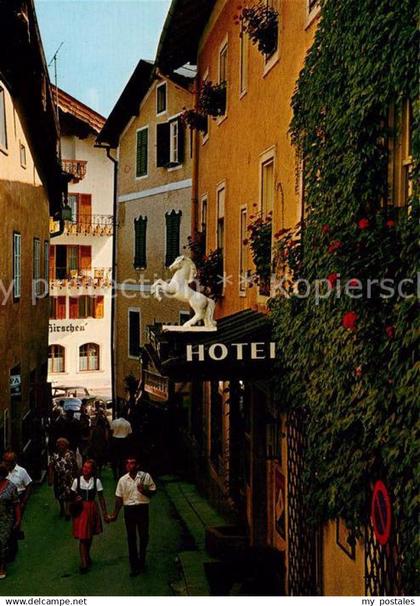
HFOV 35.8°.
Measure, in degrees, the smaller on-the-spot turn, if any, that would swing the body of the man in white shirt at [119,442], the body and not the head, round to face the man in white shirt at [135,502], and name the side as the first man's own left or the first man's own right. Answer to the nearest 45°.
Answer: approximately 180°

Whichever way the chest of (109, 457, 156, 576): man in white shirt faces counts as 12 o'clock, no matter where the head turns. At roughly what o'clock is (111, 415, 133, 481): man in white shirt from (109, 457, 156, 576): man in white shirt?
(111, 415, 133, 481): man in white shirt is roughly at 6 o'clock from (109, 457, 156, 576): man in white shirt.

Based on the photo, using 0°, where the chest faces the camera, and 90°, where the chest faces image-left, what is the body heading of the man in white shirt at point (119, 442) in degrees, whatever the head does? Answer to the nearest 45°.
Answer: approximately 180°

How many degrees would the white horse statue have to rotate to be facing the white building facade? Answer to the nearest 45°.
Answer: approximately 90° to its right

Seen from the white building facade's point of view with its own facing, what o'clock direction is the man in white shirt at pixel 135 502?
The man in white shirt is roughly at 12 o'clock from the white building facade.

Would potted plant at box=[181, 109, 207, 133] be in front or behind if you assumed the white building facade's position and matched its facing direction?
in front

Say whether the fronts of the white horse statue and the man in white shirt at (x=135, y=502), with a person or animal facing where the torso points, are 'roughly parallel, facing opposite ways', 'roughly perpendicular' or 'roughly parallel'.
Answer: roughly perpendicular

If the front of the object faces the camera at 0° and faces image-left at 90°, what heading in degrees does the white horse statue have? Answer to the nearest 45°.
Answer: approximately 90°

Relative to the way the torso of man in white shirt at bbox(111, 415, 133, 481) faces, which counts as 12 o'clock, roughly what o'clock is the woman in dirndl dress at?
The woman in dirndl dress is roughly at 6 o'clock from the man in white shirt.
